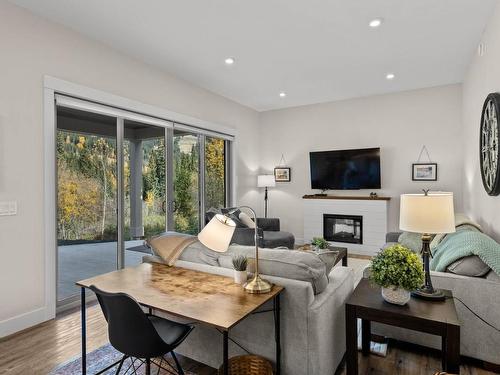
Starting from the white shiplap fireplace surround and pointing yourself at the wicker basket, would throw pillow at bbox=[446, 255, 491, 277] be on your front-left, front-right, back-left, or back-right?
front-left

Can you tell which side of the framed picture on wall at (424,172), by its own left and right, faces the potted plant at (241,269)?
front

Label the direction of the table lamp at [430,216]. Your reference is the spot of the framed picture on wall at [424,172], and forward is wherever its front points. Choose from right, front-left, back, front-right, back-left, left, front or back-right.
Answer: front

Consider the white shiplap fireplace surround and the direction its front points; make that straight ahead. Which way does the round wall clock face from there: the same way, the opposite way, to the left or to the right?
to the right

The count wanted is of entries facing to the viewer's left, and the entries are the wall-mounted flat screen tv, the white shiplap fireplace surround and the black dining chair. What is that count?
0

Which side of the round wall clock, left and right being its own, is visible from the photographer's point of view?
left

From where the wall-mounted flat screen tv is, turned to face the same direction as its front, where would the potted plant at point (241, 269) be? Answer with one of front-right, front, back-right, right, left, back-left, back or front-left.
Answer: front

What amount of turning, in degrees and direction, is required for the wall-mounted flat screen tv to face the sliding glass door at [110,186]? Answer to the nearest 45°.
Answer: approximately 45° to its right

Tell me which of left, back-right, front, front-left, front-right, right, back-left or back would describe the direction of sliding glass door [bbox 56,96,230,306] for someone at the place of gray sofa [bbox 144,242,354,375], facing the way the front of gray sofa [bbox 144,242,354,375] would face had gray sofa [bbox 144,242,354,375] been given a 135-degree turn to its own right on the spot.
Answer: back-right

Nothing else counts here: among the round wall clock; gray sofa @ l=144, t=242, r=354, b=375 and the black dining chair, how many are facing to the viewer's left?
1

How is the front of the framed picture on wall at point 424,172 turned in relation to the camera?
facing the viewer

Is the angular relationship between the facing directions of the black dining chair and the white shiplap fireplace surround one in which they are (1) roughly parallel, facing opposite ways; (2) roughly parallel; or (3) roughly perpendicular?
roughly parallel, facing opposite ways

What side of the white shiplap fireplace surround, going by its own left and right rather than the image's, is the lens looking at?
front

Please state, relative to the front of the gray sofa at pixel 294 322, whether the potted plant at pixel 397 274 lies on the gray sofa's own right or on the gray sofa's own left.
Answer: on the gray sofa's own right

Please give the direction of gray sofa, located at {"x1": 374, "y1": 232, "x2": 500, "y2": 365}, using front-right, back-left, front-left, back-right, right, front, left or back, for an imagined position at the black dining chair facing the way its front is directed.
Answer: front-right

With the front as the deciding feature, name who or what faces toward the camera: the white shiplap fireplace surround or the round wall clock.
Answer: the white shiplap fireplace surround

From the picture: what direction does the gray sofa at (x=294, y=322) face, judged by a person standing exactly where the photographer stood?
facing away from the viewer and to the right of the viewer
